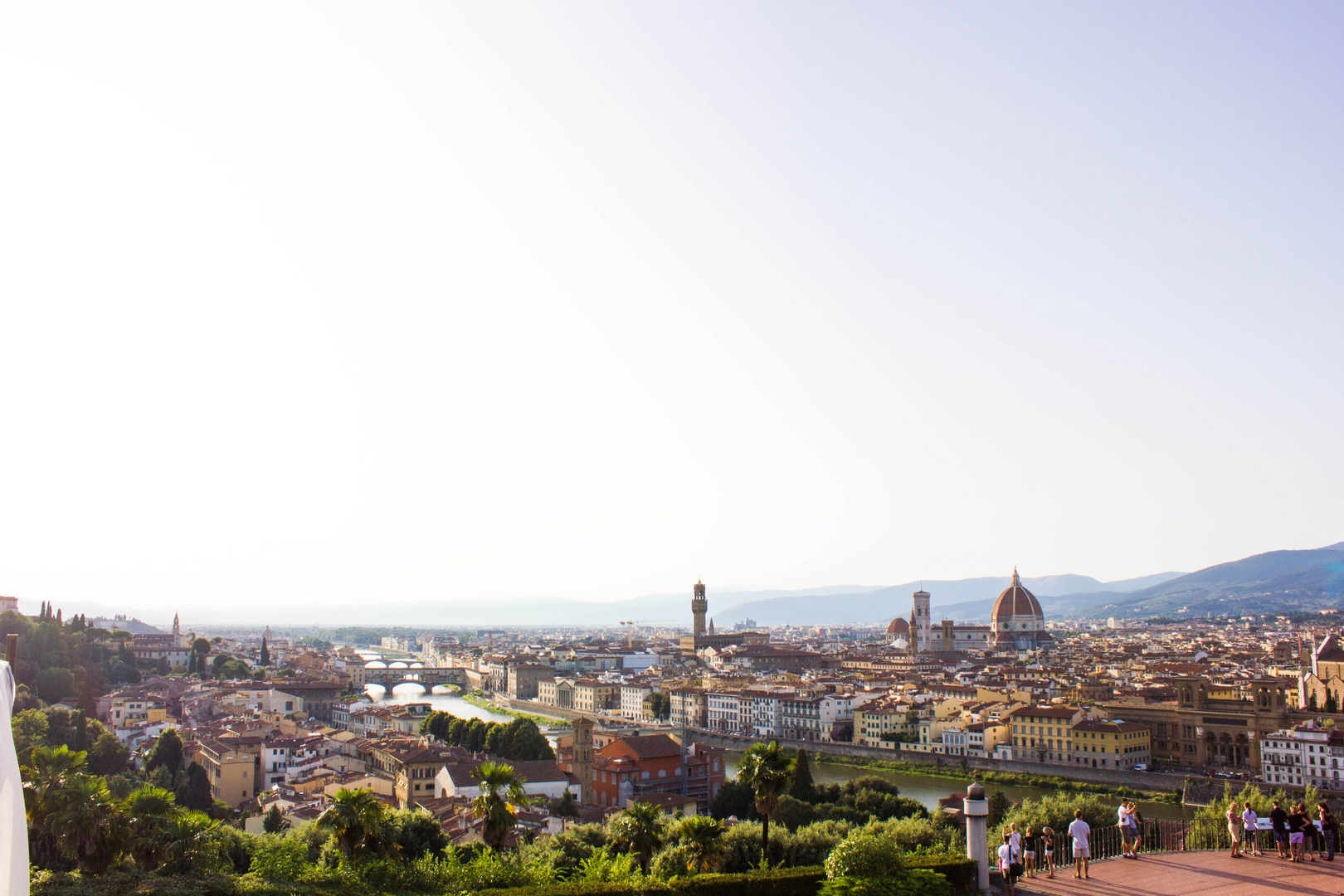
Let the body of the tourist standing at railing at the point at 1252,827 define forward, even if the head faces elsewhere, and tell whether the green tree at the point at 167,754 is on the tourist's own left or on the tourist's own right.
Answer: on the tourist's own left

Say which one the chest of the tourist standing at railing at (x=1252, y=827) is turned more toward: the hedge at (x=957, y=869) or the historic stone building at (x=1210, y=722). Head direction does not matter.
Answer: the historic stone building

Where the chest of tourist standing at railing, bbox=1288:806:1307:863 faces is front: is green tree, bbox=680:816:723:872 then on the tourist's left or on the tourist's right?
on the tourist's left

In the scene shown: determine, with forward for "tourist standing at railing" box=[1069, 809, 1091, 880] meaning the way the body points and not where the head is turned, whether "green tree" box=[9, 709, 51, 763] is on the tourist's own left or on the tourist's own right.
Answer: on the tourist's own left

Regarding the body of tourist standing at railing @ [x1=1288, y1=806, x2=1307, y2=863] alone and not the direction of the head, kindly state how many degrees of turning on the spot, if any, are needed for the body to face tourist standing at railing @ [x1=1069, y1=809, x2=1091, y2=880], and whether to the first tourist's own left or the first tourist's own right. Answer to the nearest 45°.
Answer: approximately 135° to the first tourist's own left

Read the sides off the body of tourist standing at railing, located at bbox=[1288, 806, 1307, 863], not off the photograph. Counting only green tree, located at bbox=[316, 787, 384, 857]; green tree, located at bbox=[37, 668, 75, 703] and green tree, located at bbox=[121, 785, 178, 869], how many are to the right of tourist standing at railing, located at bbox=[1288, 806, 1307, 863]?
0

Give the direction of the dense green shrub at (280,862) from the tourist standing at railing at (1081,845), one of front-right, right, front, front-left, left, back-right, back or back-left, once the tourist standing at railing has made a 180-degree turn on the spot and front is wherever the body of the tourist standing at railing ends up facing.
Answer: right

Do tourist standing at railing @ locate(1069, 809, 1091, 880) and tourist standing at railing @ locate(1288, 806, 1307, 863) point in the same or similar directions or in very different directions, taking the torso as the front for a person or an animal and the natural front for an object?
same or similar directions

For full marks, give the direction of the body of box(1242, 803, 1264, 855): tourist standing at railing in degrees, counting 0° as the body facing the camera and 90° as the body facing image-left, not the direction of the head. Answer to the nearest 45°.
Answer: approximately 180°

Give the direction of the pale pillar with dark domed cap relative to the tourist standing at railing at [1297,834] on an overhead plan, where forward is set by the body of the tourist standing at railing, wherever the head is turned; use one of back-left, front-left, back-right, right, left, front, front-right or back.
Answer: back-left

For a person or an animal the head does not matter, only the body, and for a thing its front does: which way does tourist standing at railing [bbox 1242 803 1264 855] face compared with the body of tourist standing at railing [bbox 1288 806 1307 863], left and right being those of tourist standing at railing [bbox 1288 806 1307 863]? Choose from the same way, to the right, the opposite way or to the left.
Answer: the same way

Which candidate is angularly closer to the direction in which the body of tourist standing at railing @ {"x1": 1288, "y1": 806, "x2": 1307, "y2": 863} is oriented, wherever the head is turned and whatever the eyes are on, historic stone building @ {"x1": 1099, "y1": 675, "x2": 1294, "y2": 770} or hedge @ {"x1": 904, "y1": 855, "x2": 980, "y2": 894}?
the historic stone building

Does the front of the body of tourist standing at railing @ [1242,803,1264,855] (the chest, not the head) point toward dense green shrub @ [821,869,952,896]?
no

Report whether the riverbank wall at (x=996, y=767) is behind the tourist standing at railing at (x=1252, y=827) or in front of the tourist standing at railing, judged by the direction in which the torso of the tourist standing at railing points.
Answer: in front

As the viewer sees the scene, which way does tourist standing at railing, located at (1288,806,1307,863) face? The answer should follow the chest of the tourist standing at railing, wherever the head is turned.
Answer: away from the camera

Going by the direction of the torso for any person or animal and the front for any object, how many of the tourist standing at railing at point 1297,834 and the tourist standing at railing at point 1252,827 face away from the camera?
2

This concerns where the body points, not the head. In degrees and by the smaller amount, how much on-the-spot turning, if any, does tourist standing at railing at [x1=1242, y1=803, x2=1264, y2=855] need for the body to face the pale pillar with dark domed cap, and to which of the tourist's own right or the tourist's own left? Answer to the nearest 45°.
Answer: approximately 135° to the tourist's own left

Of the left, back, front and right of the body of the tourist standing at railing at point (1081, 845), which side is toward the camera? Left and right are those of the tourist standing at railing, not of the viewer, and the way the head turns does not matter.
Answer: back
